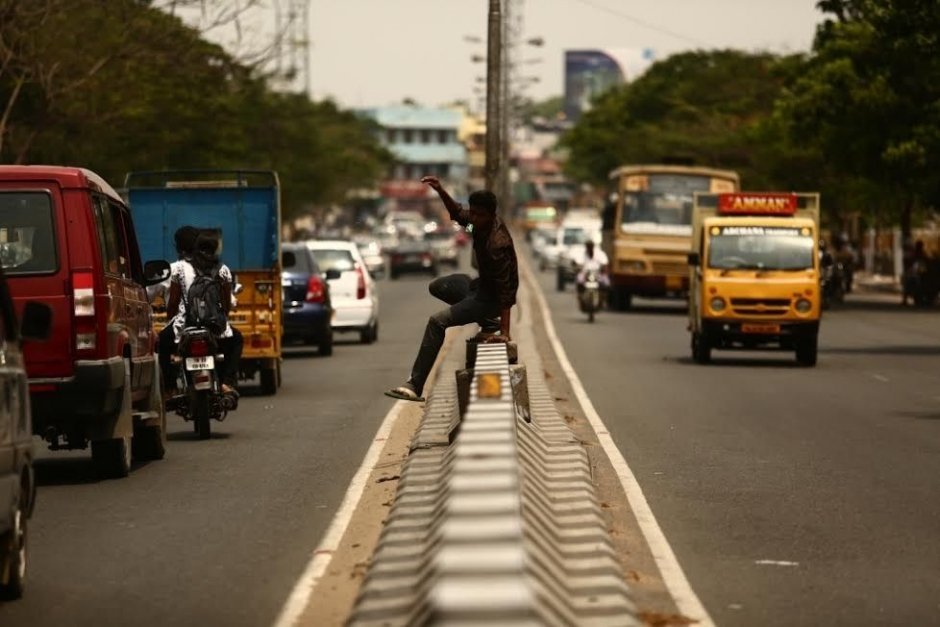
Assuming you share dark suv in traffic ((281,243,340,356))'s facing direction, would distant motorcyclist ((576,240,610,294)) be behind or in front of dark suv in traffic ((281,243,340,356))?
in front

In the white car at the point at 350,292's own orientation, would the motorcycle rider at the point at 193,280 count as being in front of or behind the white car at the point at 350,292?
behind

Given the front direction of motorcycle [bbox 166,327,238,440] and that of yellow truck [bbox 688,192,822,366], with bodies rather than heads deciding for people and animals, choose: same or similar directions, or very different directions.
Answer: very different directions

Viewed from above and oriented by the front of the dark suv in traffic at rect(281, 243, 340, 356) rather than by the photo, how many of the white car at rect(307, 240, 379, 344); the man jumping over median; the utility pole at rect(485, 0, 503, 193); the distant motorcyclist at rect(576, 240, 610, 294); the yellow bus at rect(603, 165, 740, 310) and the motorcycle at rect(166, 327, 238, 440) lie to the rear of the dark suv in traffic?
2

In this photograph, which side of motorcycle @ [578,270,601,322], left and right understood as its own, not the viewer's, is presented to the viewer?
front

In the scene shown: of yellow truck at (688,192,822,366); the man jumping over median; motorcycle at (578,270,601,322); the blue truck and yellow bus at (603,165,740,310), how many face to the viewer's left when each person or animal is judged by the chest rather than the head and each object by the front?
1

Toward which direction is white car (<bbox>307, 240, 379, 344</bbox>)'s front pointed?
away from the camera

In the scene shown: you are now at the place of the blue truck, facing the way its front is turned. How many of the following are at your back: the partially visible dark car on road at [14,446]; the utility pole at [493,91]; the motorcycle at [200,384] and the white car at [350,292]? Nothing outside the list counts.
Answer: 2

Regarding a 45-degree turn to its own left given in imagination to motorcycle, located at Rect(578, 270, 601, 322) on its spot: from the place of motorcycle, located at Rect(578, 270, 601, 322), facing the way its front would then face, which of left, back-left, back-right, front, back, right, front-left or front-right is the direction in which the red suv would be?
front-right

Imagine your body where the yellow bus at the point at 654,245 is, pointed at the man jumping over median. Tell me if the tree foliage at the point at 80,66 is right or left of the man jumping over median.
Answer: right

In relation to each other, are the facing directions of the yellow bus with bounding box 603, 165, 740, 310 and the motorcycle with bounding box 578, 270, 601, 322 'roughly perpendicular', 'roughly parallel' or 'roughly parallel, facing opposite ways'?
roughly parallel

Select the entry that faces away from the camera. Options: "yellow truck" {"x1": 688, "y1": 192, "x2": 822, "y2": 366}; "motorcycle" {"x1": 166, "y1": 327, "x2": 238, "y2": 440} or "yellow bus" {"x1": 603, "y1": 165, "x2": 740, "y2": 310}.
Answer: the motorcycle

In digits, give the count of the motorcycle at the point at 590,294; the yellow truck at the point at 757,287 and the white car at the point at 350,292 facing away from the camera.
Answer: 1

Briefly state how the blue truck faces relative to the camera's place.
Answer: facing away from the viewer

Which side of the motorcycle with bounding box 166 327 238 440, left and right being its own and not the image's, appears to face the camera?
back

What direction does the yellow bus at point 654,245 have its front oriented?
toward the camera
